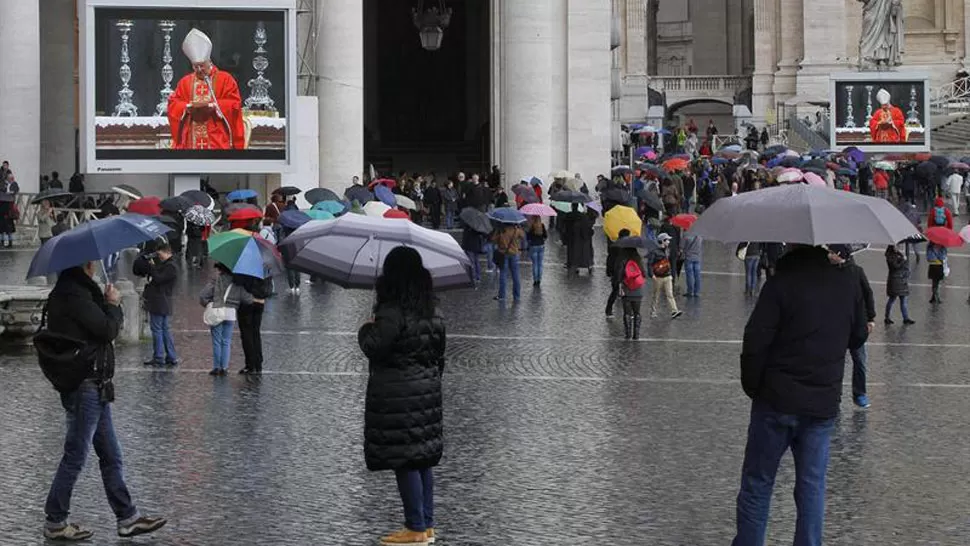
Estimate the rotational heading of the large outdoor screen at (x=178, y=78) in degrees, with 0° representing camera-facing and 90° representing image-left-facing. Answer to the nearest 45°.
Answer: approximately 0°

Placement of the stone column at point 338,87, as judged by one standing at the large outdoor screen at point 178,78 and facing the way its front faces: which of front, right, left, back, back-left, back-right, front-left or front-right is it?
back-left

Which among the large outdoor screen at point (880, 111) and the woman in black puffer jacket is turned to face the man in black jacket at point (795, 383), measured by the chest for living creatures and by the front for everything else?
the large outdoor screen

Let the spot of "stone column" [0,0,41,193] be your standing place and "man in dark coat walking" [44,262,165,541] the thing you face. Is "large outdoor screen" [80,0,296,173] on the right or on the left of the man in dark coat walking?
left

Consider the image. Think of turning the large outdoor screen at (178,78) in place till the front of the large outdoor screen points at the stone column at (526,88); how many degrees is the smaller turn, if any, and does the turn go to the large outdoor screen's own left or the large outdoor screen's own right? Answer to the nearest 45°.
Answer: approximately 135° to the large outdoor screen's own left

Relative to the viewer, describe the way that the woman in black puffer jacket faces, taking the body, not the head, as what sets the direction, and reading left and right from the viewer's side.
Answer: facing away from the viewer and to the left of the viewer

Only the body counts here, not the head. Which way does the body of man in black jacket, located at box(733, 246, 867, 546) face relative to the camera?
away from the camera
